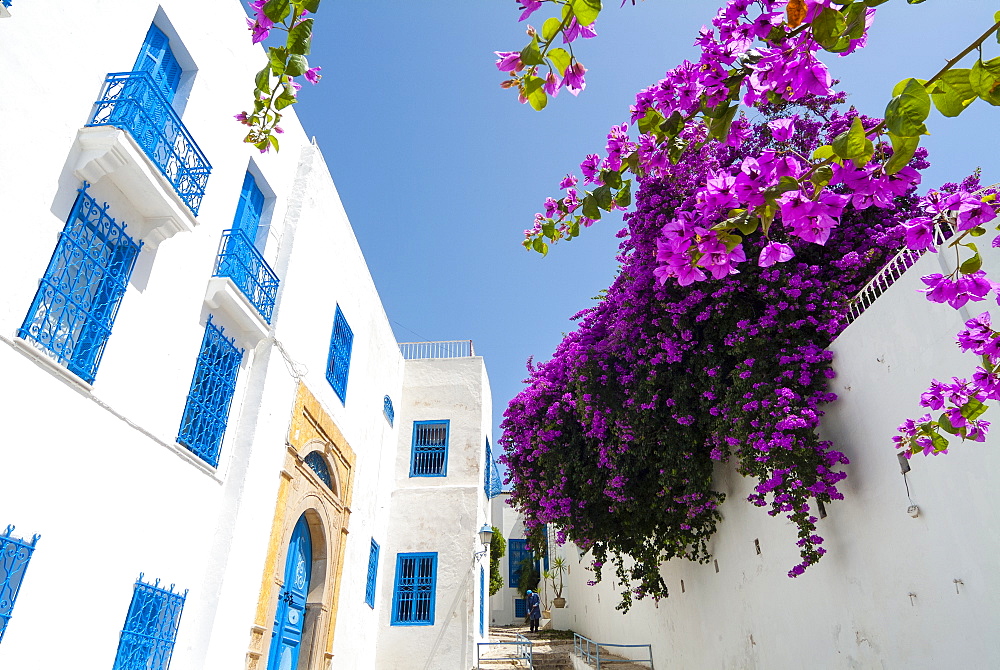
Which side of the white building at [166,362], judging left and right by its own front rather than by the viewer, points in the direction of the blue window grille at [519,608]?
left

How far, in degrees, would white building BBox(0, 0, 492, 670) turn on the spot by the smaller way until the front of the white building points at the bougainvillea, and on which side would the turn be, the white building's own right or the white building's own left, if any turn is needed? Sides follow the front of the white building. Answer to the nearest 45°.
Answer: approximately 45° to the white building's own left

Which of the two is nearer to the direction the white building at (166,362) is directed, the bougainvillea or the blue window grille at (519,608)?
the bougainvillea

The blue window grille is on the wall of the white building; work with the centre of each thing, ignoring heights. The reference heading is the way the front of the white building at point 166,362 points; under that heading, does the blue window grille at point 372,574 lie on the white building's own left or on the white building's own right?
on the white building's own left

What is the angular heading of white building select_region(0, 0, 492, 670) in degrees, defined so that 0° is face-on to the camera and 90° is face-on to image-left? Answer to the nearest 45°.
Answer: approximately 315°
